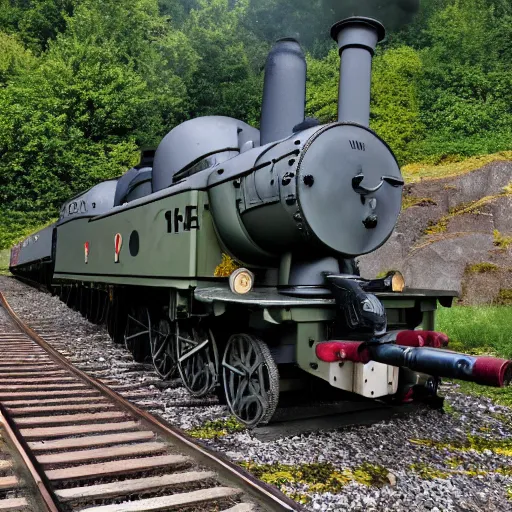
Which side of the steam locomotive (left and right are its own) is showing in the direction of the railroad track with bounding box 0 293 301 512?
right

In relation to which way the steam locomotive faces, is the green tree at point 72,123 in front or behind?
behind

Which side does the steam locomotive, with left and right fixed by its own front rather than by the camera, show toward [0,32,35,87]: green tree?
back

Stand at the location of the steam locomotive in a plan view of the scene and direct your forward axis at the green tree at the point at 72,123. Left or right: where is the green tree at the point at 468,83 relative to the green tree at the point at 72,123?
right

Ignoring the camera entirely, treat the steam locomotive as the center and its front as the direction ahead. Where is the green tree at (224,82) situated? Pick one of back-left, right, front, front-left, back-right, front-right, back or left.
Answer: back-left

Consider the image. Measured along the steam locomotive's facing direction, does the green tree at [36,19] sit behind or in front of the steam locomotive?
behind

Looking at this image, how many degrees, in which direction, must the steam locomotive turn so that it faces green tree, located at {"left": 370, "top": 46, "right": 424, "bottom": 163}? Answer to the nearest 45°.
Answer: approximately 135° to its left

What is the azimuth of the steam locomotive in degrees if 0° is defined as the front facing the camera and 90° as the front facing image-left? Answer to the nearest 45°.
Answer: approximately 315°

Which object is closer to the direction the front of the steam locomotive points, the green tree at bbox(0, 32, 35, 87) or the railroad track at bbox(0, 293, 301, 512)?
the railroad track
